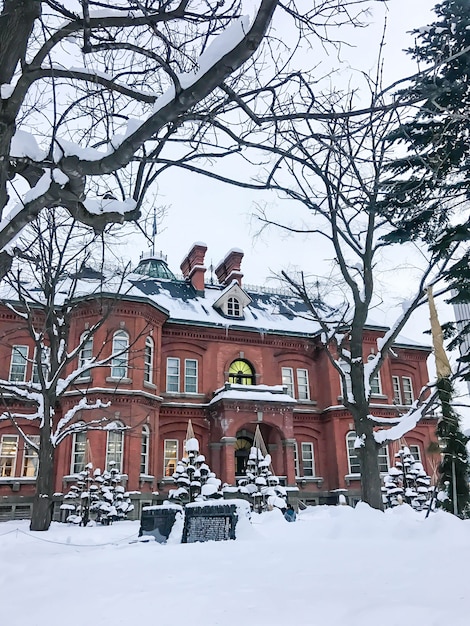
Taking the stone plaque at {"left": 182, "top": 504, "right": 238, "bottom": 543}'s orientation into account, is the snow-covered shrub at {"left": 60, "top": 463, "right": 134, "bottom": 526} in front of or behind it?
behind

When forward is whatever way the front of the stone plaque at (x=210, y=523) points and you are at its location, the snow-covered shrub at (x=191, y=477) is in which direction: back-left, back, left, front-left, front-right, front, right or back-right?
back

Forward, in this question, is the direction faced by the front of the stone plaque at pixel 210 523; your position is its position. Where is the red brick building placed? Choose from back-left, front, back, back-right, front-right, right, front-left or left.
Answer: back

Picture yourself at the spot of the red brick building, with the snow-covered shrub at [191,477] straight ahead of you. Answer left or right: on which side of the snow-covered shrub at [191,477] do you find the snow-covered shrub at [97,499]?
right

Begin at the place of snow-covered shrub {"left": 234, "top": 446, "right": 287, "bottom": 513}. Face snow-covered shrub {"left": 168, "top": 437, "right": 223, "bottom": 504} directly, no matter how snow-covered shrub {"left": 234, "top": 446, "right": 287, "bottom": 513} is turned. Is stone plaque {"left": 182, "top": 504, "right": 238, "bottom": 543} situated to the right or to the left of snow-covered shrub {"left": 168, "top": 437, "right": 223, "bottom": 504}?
left

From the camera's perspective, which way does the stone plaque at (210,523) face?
toward the camera

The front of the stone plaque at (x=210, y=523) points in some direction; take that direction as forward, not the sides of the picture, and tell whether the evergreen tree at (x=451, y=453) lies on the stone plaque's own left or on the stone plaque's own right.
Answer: on the stone plaque's own left

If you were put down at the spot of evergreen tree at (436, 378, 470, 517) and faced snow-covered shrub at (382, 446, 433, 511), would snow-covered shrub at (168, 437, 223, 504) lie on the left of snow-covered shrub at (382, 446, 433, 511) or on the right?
left

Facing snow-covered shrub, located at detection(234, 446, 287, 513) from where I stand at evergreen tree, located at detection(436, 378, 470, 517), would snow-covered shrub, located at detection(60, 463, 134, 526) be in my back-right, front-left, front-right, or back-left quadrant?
front-left

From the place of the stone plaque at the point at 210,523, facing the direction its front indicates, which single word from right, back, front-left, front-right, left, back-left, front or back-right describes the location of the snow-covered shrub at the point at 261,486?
back
